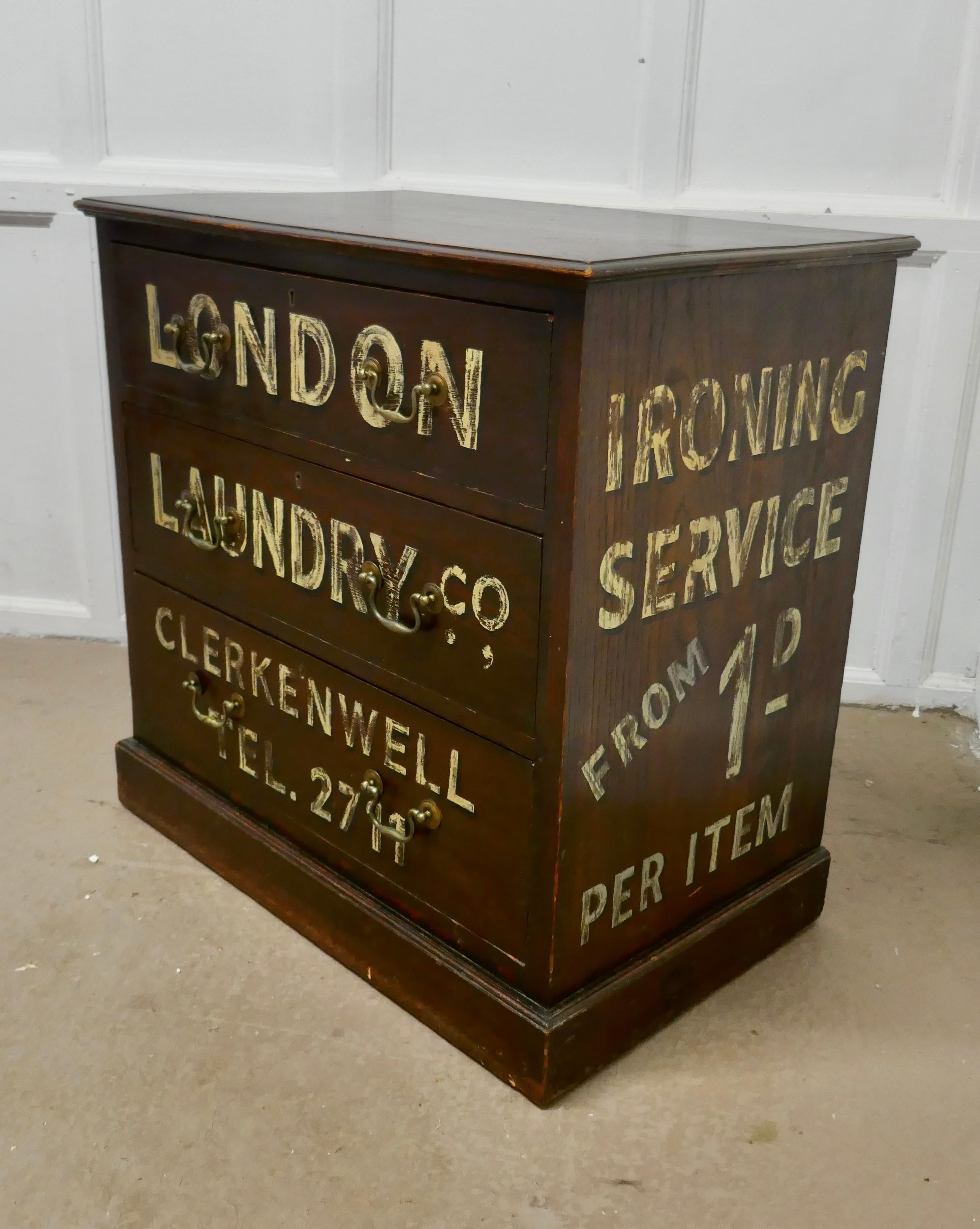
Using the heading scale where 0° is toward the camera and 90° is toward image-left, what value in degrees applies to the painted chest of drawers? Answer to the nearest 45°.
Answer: approximately 45°
